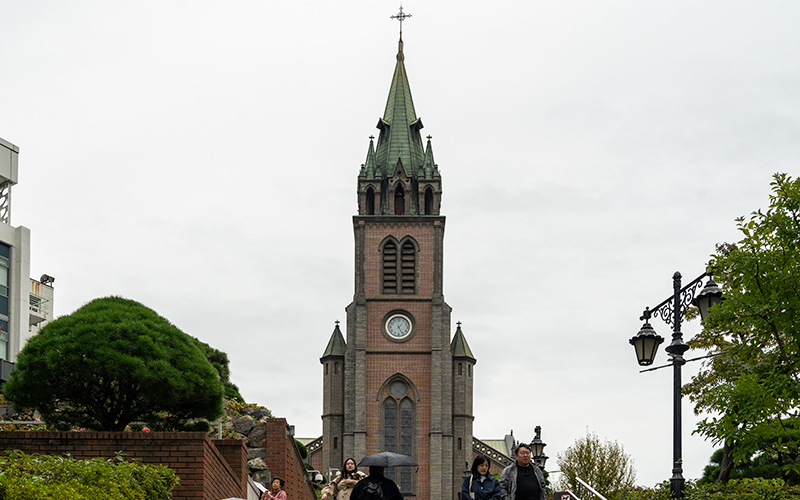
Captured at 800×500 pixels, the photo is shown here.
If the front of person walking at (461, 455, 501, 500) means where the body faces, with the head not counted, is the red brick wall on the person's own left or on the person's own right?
on the person's own right

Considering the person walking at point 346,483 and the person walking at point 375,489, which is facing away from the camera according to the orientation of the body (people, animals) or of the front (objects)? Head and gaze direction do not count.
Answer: the person walking at point 375,489

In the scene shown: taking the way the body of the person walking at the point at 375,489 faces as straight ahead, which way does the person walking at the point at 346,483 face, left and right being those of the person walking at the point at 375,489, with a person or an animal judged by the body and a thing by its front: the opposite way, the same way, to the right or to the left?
the opposite way

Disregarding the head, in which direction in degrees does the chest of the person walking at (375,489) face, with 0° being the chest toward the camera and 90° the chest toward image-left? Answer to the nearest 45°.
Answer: approximately 180°

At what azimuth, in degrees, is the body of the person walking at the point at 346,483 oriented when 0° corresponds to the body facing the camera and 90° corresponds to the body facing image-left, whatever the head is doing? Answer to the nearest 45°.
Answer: approximately 0°
